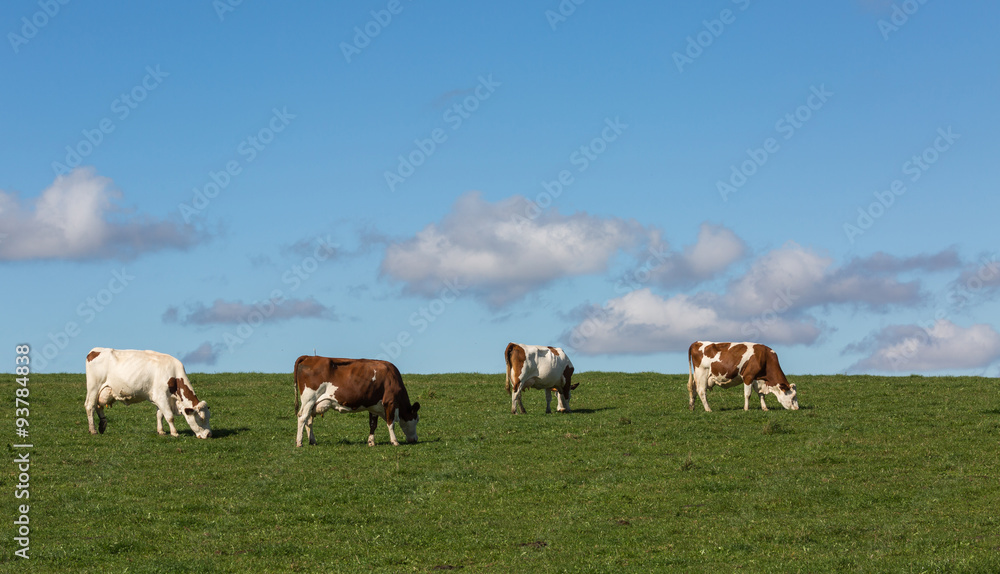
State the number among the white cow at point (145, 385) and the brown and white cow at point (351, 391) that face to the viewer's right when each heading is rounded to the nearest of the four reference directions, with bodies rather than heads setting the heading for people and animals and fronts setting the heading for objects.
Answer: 2

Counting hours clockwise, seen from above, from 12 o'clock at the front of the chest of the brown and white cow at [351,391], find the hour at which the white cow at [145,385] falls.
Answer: The white cow is roughly at 7 o'clock from the brown and white cow.

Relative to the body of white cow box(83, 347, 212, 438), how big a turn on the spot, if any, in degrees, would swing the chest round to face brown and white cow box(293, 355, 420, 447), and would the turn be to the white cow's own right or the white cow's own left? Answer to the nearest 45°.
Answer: approximately 45° to the white cow's own right

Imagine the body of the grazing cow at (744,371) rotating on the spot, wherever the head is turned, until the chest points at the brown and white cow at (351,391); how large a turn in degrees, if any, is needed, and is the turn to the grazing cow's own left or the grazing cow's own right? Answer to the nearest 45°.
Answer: approximately 135° to the grazing cow's own right

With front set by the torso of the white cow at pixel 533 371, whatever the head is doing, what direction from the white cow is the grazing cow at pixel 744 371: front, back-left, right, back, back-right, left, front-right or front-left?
front-right

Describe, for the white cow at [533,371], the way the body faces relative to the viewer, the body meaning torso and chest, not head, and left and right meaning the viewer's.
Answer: facing away from the viewer and to the right of the viewer

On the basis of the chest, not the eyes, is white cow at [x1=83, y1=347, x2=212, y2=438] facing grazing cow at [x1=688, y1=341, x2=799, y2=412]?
yes

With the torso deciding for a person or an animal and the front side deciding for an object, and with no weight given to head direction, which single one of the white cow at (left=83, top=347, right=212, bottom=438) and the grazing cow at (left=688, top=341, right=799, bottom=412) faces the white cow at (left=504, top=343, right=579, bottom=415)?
the white cow at (left=83, top=347, right=212, bottom=438)

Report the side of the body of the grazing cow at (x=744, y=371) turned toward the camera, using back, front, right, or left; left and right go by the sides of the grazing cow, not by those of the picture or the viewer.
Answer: right

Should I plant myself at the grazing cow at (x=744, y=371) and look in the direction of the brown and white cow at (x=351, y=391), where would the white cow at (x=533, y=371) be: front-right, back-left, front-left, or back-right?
front-right

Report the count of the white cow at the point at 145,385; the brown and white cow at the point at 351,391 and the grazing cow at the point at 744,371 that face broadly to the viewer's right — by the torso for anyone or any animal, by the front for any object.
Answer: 3

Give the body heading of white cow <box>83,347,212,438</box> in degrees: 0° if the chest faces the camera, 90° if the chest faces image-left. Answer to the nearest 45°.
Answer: approximately 270°

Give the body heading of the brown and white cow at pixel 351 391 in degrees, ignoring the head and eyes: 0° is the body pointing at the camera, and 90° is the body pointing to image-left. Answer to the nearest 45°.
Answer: approximately 270°
